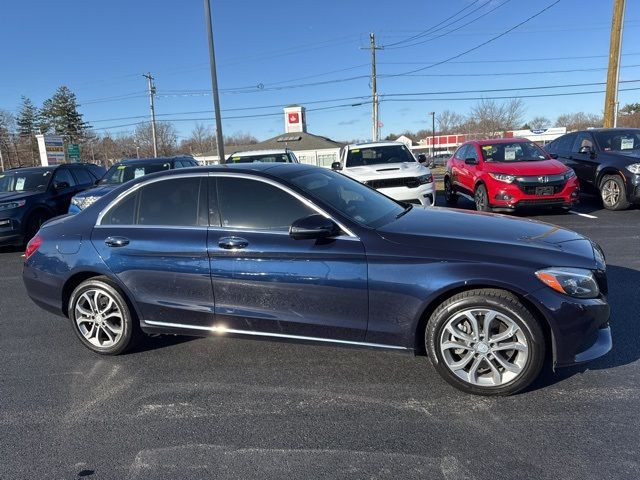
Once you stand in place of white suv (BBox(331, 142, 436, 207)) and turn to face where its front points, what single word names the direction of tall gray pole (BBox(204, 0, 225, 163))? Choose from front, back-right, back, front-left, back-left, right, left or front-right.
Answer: back-right

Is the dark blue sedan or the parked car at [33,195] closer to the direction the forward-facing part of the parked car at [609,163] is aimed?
the dark blue sedan

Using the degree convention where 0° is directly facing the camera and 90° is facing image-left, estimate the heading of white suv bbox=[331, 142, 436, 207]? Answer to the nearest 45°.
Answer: approximately 0°

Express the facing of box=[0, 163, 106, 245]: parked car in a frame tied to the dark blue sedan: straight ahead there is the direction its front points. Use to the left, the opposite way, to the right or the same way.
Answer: to the right

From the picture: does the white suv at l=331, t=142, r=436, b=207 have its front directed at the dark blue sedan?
yes

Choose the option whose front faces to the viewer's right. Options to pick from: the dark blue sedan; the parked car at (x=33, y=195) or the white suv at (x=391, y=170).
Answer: the dark blue sedan

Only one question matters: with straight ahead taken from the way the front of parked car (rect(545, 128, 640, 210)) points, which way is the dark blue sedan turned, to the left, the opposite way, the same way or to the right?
to the left

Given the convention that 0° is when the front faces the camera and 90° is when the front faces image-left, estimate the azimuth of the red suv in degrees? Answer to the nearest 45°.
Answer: approximately 315°

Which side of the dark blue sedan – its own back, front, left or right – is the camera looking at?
right

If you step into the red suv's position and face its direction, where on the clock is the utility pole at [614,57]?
The utility pole is roughly at 8 o'clock from the red suv.

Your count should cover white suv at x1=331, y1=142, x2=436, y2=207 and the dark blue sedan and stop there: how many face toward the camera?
1

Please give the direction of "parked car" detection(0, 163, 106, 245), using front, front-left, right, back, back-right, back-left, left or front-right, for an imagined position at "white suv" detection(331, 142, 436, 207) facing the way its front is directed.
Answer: right

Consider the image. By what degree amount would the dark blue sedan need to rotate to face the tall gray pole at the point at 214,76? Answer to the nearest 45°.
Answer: approximately 90° to its left

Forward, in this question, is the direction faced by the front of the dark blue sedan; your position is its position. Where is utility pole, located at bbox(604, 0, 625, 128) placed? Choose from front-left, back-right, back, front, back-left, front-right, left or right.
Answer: front-left

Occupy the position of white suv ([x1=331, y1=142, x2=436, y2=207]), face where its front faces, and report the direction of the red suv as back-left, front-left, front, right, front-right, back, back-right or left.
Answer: left

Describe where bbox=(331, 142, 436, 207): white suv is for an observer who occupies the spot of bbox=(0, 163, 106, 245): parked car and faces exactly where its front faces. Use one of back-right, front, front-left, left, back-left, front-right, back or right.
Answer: left
